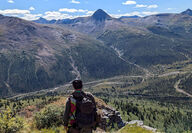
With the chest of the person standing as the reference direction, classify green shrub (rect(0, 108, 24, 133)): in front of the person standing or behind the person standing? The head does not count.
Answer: in front

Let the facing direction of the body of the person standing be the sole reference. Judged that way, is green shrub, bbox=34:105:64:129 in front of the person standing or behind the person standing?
in front

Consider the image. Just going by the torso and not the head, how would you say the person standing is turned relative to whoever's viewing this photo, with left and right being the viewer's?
facing away from the viewer and to the left of the viewer
